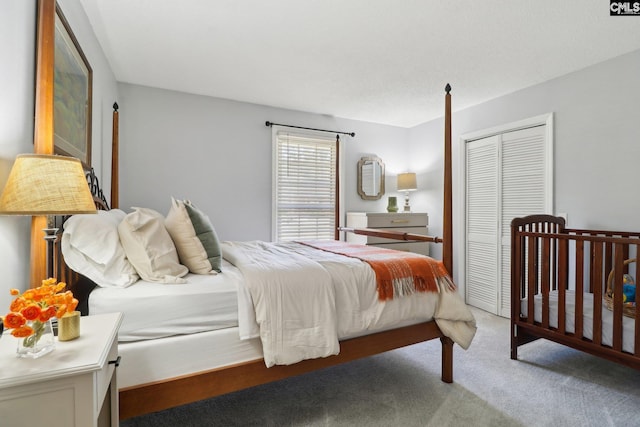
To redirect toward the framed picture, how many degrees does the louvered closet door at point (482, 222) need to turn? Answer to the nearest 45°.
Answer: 0° — it already faces it

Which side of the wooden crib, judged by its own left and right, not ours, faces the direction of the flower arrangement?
front

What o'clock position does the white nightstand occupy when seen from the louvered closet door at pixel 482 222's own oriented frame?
The white nightstand is roughly at 11 o'clock from the louvered closet door.

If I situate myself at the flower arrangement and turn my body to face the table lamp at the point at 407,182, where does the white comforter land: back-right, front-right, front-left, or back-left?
front-right

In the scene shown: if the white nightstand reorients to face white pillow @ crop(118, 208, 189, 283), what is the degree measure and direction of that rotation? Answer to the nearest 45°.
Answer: approximately 45° to its left

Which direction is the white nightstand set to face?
to the viewer's right

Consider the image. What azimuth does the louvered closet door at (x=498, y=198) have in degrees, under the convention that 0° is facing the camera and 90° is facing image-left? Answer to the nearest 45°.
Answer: approximately 45°

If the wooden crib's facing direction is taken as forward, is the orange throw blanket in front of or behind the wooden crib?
in front

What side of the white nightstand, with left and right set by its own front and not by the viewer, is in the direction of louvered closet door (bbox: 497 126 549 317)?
front

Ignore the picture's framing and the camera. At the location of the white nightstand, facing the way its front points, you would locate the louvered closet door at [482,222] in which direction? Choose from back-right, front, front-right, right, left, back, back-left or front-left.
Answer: front

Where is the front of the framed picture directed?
to the viewer's right

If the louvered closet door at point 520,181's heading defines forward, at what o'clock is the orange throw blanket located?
The orange throw blanket is roughly at 11 o'clock from the louvered closet door.

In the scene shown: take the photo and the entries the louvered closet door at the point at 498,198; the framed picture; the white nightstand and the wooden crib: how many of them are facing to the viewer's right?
2

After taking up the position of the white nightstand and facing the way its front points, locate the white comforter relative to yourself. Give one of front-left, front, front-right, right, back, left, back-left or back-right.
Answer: front

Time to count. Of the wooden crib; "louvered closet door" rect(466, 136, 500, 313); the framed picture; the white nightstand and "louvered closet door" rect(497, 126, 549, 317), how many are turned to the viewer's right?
2
